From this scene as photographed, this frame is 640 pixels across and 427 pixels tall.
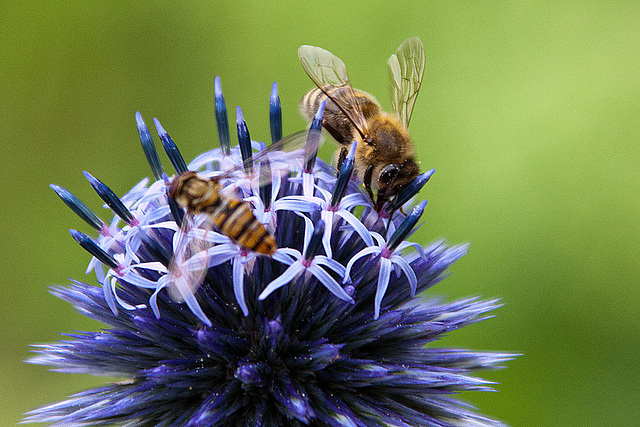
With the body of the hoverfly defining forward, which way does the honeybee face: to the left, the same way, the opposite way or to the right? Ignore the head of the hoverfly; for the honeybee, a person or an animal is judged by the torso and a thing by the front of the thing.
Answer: the opposite way

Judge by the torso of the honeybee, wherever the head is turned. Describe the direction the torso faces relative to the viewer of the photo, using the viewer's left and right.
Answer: facing the viewer and to the right of the viewer

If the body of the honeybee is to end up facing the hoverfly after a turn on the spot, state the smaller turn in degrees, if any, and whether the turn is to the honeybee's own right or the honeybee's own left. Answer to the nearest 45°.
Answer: approximately 90° to the honeybee's own right

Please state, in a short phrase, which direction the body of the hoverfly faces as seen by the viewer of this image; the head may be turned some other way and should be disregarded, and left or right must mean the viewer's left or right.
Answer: facing away from the viewer and to the left of the viewer

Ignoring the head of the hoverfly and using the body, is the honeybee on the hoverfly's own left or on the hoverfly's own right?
on the hoverfly's own right
